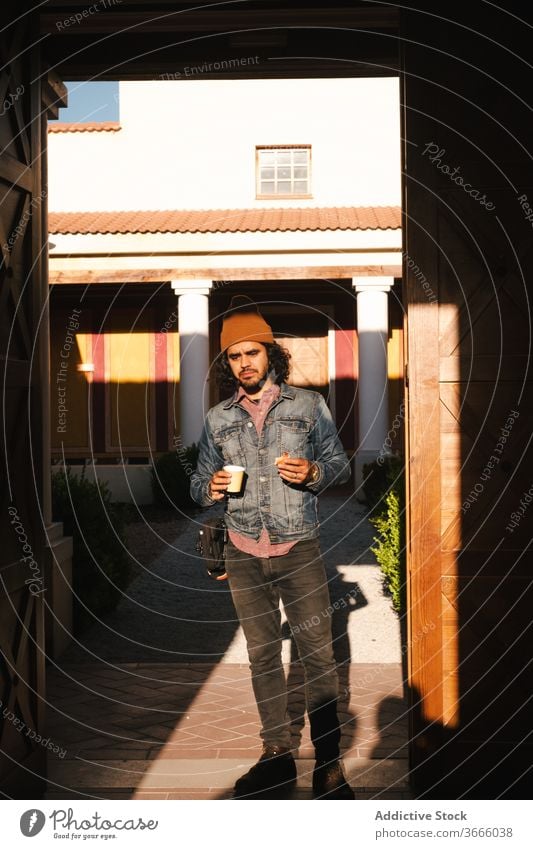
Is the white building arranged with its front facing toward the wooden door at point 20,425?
yes

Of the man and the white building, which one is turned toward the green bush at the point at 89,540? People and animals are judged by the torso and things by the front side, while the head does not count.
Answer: the white building

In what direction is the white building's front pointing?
toward the camera

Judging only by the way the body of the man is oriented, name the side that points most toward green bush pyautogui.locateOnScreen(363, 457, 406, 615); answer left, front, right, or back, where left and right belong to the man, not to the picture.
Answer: back

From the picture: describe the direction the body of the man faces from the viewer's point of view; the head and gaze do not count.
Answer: toward the camera

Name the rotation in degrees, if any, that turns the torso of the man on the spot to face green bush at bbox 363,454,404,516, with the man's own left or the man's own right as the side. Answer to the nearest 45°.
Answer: approximately 180°

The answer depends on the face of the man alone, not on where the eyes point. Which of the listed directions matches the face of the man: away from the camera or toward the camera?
toward the camera

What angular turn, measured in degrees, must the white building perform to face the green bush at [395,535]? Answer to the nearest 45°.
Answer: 0° — it already faces it

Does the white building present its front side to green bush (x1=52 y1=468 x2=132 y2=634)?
yes

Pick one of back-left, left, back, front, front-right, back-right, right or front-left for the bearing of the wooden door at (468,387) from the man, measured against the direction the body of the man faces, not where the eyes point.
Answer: left

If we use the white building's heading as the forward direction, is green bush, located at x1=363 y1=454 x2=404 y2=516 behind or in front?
in front

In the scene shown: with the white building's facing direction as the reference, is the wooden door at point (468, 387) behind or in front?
in front

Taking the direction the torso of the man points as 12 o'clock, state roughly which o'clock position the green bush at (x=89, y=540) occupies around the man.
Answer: The green bush is roughly at 5 o'clock from the man.

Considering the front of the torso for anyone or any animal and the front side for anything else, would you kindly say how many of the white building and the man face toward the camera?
2
